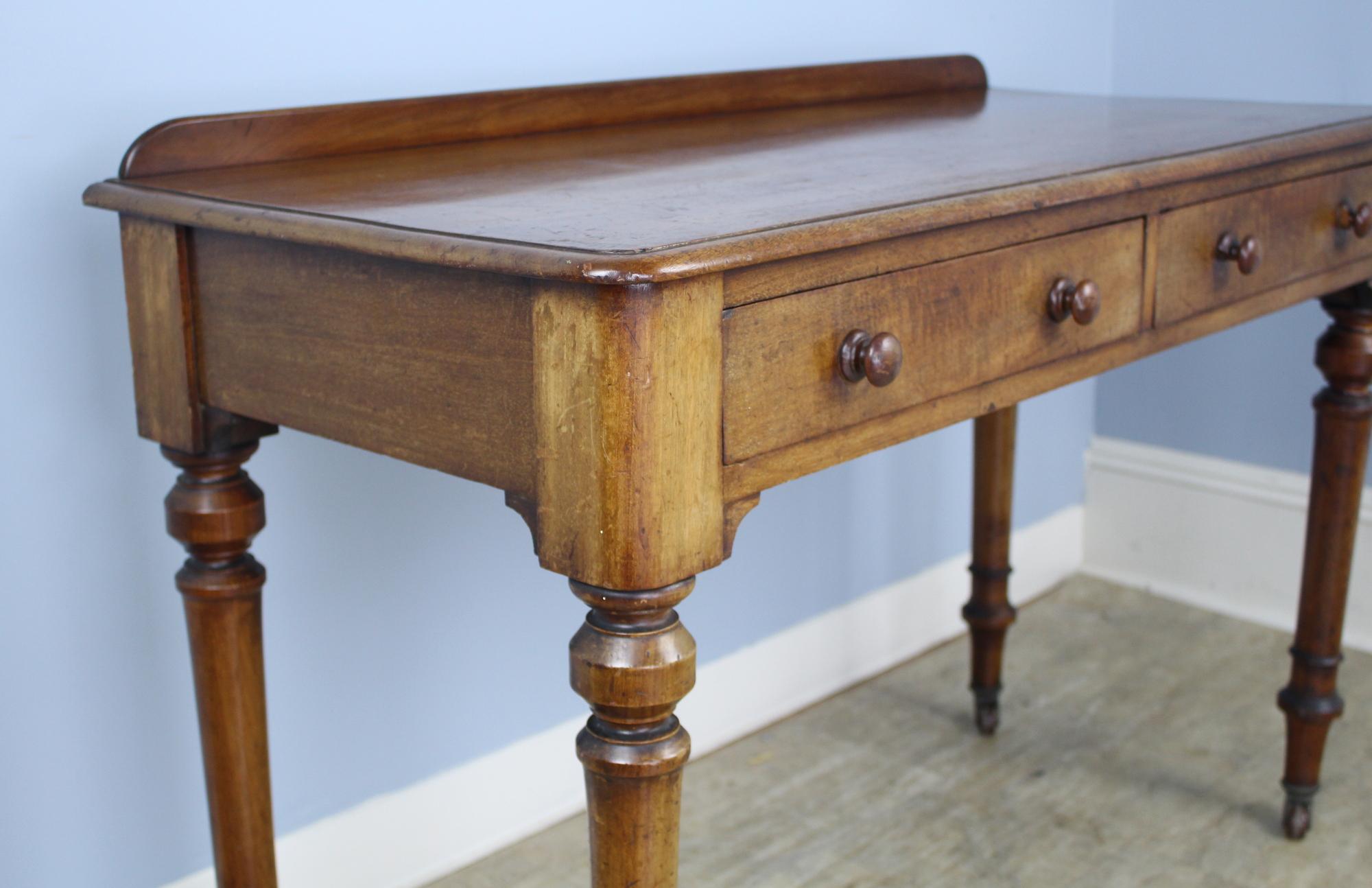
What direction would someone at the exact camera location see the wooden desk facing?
facing the viewer and to the right of the viewer
